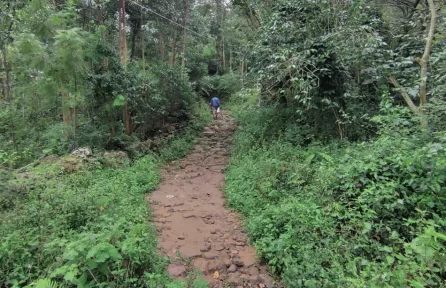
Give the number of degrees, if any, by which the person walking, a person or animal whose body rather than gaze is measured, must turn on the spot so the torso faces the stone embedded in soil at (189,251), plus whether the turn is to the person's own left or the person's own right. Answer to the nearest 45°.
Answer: approximately 180°

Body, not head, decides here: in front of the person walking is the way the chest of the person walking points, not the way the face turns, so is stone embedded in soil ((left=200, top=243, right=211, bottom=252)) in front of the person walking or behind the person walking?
behind

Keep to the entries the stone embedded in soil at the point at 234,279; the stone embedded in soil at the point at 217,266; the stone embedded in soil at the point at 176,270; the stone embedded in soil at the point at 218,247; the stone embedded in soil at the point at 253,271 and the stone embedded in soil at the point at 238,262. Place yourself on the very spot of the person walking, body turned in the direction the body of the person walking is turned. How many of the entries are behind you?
6

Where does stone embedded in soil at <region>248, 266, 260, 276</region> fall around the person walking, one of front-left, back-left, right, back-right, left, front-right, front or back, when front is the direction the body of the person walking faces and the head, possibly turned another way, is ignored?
back

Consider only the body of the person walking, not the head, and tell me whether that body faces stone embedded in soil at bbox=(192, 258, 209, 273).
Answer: no

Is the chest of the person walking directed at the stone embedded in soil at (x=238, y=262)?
no

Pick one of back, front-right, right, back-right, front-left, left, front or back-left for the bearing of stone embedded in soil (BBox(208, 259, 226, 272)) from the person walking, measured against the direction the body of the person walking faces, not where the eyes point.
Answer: back

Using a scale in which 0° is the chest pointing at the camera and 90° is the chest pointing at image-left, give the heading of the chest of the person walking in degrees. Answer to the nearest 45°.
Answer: approximately 180°

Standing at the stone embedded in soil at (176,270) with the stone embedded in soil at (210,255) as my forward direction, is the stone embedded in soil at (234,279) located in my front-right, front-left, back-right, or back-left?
front-right

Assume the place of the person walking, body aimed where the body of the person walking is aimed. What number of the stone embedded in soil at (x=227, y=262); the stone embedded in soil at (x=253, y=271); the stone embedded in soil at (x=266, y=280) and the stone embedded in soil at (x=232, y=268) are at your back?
4

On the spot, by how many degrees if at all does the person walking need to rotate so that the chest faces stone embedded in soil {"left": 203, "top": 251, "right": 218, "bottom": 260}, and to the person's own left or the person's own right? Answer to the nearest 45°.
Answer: approximately 180°

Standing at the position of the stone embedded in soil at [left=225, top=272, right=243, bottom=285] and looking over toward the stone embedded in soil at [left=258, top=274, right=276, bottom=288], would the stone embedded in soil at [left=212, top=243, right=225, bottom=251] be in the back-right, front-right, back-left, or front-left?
back-left

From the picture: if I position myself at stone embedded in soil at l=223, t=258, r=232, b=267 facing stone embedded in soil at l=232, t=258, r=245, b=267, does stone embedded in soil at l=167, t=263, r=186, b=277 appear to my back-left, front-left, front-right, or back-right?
back-right

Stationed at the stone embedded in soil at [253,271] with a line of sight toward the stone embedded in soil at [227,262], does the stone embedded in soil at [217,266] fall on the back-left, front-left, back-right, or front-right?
front-left

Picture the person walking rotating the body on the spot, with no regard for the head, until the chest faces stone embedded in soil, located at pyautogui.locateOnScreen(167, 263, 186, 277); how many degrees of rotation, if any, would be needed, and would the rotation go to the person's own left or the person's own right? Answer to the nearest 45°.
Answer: approximately 180°

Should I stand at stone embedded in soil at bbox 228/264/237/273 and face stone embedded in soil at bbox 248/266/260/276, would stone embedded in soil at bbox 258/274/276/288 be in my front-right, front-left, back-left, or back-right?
front-right
